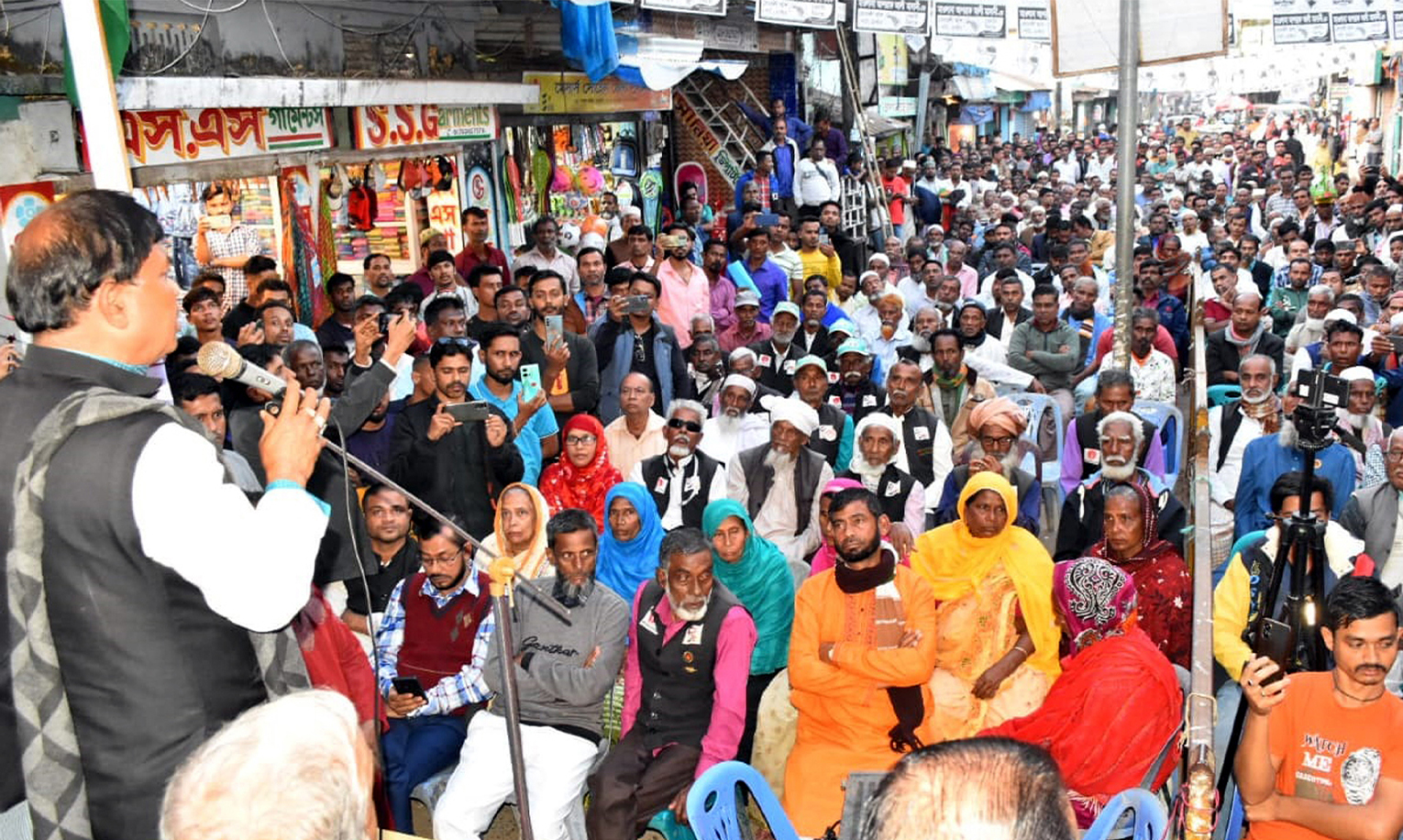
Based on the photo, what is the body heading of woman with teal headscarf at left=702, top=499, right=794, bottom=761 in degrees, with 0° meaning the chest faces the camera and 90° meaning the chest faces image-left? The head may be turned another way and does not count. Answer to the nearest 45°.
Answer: approximately 45°

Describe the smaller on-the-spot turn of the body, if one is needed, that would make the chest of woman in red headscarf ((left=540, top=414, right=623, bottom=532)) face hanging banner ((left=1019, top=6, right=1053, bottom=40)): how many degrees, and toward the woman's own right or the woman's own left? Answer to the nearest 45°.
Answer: approximately 135° to the woman's own left

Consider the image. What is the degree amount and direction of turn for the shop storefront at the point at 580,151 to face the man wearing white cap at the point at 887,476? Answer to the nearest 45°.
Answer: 0° — it already faces them

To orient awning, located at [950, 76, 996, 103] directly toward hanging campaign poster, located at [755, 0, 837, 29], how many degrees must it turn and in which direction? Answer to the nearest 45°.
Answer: approximately 45° to its right

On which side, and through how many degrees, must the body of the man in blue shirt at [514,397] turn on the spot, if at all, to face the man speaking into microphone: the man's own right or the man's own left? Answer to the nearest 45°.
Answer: approximately 45° to the man's own right

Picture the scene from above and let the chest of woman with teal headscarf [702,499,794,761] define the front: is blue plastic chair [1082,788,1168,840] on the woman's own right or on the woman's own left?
on the woman's own left

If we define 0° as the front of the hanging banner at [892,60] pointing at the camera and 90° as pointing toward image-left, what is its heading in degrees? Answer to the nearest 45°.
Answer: approximately 0°
